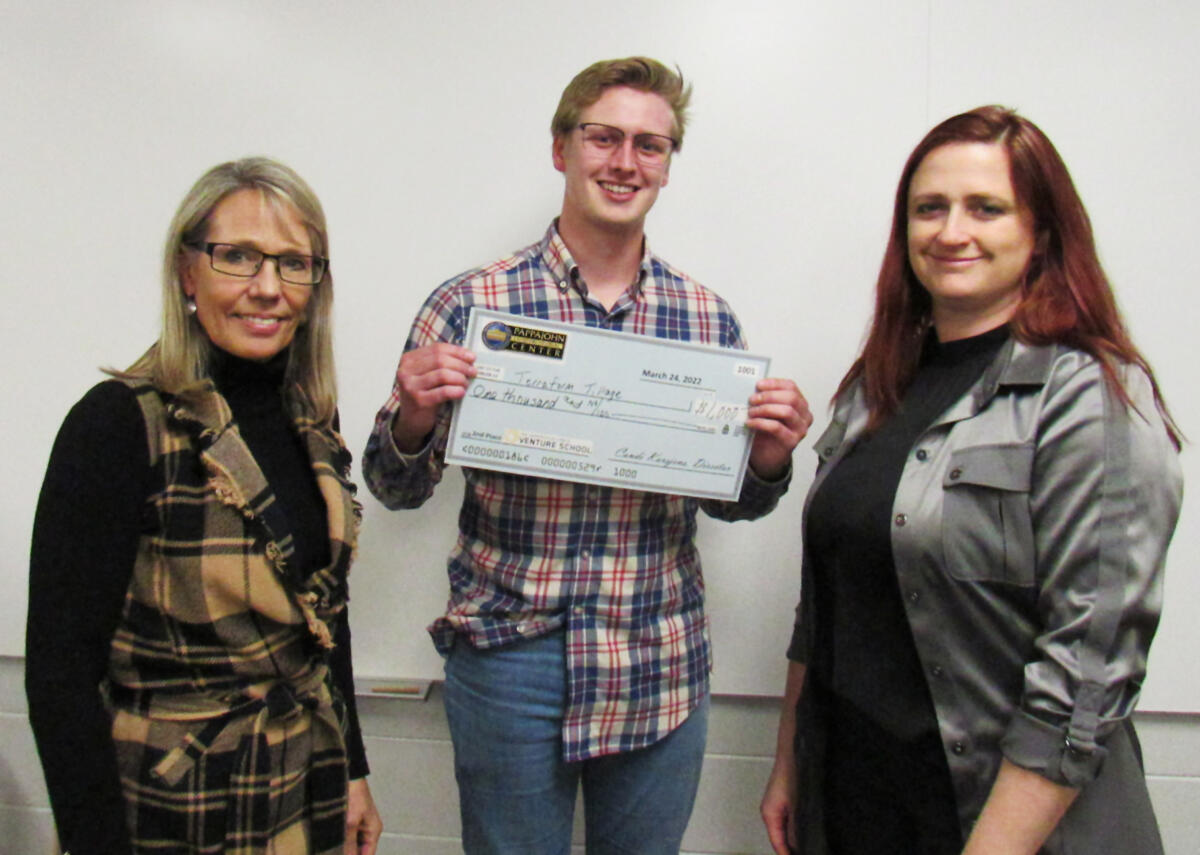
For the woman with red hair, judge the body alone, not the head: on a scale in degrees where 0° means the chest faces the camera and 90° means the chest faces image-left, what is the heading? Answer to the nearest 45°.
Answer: approximately 45°
